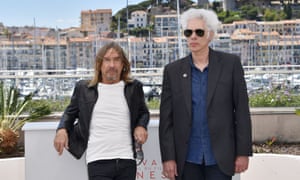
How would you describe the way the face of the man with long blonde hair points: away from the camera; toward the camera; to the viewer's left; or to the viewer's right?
toward the camera

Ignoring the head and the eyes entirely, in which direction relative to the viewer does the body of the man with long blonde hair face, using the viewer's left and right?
facing the viewer

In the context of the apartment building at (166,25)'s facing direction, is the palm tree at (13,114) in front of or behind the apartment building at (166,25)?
in front

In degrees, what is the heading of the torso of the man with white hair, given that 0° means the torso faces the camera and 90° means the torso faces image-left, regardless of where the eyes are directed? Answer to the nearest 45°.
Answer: approximately 0°

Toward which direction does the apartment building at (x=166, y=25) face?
toward the camera

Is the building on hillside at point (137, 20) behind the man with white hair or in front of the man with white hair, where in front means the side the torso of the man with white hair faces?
behind

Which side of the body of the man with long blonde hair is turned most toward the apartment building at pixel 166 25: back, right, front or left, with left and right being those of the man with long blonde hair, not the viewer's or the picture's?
back

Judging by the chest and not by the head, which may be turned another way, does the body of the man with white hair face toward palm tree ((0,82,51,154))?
no

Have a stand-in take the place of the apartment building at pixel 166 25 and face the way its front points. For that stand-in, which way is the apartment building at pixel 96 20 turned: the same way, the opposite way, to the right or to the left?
the same way

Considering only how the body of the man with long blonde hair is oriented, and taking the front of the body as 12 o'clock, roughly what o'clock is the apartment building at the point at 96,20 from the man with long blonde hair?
The apartment building is roughly at 6 o'clock from the man with long blonde hair.

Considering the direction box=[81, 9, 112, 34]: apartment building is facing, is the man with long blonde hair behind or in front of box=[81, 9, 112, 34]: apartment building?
in front

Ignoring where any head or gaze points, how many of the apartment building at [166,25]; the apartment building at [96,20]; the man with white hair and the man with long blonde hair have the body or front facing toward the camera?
4

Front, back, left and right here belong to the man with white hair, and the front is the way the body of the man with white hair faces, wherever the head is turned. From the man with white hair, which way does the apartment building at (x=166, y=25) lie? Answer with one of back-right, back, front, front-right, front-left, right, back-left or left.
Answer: back

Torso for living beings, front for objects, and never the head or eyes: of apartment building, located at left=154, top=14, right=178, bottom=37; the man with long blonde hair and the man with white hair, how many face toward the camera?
3

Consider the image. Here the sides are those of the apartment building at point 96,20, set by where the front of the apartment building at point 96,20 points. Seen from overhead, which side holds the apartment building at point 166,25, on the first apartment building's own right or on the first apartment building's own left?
on the first apartment building's own left

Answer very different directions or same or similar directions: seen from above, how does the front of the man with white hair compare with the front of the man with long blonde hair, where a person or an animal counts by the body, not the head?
same or similar directions
